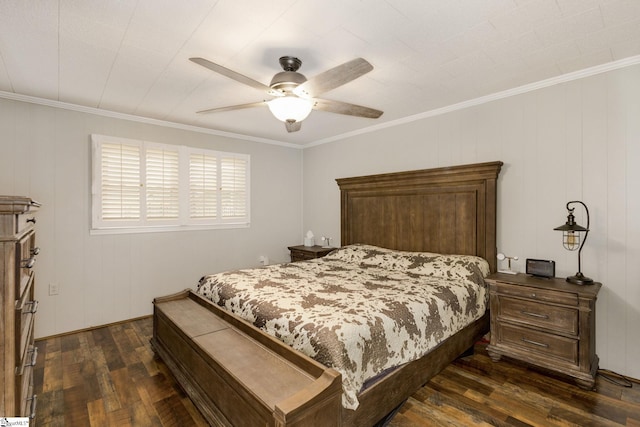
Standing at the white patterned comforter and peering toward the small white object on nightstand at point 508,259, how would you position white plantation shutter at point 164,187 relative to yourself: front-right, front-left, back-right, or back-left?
back-left

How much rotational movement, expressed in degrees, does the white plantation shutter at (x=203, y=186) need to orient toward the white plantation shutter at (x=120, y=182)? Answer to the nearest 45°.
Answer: approximately 135° to its right

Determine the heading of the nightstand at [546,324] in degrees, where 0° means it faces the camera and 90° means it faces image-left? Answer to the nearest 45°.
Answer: approximately 45°

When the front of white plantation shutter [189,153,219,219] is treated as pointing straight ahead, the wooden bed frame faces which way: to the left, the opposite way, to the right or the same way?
to the right

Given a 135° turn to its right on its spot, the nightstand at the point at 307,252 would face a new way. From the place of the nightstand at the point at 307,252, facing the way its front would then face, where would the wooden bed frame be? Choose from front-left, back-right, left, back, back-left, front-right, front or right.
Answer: back

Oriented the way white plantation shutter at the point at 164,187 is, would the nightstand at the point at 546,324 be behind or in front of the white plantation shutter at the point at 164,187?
in front

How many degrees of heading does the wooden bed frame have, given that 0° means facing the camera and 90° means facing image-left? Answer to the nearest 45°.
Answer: approximately 45°

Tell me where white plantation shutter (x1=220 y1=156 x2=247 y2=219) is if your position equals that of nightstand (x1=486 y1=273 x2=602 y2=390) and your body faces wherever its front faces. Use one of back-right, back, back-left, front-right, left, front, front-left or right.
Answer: front-right

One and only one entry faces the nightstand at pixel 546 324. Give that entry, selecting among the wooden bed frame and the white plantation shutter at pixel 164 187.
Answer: the white plantation shutter

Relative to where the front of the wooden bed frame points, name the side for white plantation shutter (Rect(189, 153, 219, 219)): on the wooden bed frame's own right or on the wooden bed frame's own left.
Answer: on the wooden bed frame's own right

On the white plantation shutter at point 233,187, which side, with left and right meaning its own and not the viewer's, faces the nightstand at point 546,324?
front

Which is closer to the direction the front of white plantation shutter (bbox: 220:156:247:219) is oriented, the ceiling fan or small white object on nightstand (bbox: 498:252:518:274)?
the small white object on nightstand

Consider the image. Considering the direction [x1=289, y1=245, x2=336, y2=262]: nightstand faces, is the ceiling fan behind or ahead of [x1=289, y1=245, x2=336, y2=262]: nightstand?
ahead

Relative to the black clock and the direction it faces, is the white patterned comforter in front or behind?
in front

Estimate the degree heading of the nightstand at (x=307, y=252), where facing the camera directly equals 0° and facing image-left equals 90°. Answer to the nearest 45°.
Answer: approximately 45°
